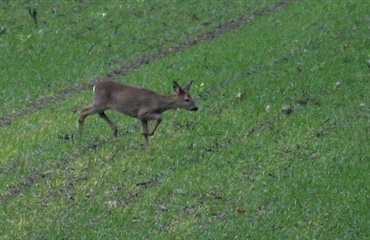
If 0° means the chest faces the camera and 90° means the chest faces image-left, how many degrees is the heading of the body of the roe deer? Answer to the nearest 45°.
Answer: approximately 270°
